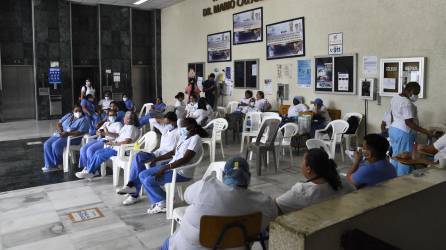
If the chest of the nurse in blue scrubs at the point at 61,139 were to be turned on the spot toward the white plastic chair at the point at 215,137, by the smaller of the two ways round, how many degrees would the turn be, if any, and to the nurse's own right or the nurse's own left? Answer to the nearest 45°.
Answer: approximately 135° to the nurse's own left

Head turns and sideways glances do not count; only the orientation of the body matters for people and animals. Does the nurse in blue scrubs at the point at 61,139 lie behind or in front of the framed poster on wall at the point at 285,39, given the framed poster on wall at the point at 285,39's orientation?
in front

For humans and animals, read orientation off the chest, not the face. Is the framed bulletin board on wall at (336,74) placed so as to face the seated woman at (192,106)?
no

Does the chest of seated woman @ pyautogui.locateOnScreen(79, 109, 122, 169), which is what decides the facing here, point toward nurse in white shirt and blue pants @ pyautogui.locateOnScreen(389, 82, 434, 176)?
no

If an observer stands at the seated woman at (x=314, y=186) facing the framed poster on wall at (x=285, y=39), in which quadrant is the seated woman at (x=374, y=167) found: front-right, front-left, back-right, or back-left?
front-right

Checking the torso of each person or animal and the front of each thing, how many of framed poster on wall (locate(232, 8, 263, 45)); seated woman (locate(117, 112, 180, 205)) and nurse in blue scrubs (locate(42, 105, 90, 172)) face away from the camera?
0

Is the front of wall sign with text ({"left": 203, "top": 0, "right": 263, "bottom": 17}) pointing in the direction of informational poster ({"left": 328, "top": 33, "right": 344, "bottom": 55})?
no

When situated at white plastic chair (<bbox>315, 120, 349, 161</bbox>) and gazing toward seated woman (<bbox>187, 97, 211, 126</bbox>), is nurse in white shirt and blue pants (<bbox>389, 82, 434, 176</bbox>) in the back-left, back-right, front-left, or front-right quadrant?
back-left

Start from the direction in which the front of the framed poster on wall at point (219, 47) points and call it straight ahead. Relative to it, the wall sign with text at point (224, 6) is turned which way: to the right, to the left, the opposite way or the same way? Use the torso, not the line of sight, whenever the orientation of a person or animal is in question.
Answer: the same way

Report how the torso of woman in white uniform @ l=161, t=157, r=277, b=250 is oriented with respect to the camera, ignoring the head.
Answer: away from the camera

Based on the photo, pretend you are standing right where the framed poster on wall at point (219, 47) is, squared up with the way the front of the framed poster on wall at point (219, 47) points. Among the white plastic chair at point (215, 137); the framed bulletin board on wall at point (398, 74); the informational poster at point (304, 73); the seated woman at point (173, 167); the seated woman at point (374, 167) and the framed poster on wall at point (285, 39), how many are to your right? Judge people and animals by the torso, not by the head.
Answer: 0

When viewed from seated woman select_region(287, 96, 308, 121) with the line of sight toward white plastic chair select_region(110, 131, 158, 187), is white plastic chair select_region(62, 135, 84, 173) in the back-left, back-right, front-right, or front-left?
front-right

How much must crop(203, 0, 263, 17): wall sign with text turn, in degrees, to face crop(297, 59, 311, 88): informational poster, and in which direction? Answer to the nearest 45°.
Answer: approximately 90° to its left

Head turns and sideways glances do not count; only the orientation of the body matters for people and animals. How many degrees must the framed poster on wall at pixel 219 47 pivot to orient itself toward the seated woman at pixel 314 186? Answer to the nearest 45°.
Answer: approximately 45° to its left
